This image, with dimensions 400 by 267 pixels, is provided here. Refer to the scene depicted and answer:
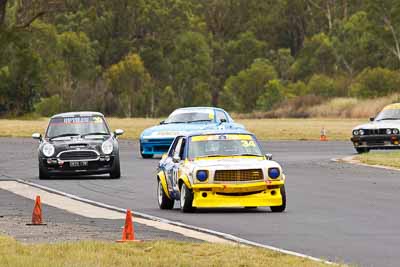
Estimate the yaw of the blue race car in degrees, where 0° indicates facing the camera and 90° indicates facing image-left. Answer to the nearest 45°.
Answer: approximately 45°

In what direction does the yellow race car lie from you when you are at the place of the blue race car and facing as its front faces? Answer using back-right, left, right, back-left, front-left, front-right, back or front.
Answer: front-left

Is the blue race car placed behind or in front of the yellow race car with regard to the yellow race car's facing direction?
behind

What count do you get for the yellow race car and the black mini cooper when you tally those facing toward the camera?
2
